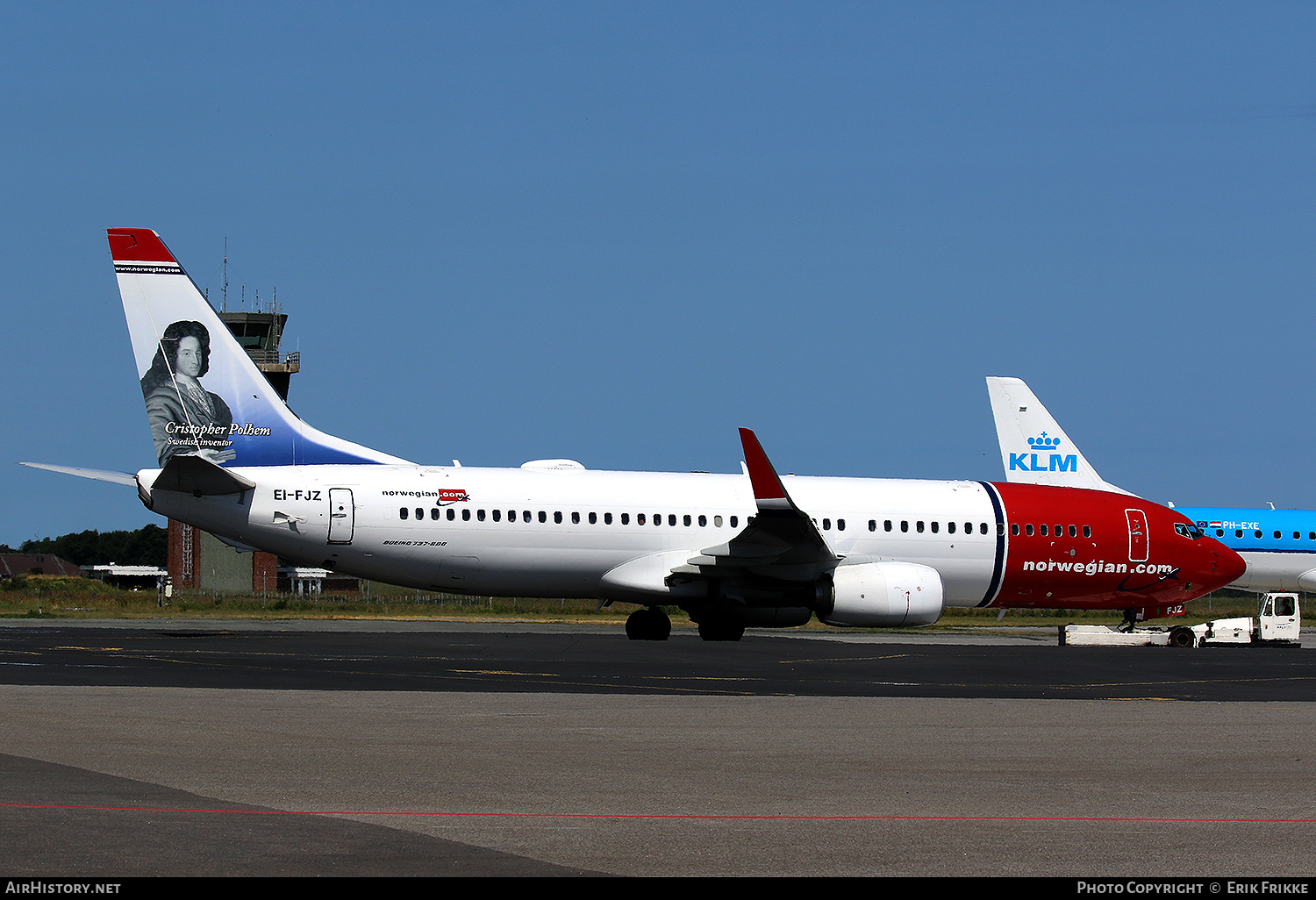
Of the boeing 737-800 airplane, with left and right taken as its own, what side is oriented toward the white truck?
front

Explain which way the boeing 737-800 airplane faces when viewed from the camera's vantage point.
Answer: facing to the right of the viewer

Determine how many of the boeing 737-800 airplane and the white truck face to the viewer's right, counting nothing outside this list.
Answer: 2

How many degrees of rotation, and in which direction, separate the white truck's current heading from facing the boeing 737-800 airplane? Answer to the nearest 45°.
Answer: approximately 135° to its right

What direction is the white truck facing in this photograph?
to the viewer's right
